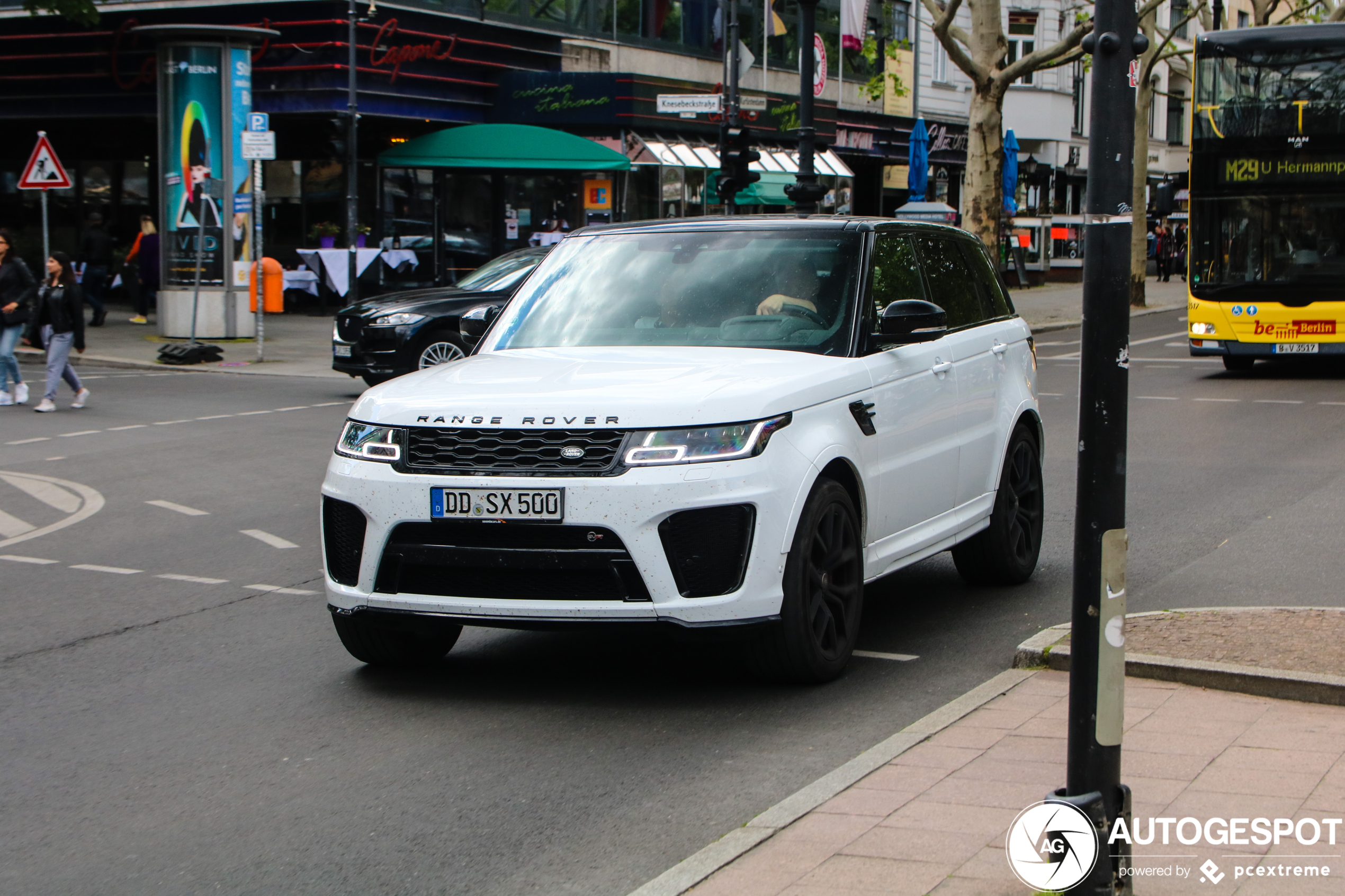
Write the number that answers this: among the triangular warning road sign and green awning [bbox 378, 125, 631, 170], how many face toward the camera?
2

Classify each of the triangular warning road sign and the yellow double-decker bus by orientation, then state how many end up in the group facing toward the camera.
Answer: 2

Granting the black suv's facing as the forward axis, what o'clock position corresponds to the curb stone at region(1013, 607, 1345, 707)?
The curb stone is roughly at 10 o'clock from the black suv.

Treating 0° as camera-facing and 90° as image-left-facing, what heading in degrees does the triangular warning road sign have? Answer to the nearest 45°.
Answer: approximately 0°

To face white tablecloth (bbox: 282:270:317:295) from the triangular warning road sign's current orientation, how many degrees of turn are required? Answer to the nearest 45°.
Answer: approximately 135° to its left

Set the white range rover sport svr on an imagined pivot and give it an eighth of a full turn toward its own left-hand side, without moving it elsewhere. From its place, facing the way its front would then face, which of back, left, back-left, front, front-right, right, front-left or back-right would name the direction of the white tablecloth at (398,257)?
back

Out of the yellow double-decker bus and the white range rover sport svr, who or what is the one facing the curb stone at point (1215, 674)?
the yellow double-decker bus

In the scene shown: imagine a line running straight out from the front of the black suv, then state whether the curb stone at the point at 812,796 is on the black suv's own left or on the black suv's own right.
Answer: on the black suv's own left

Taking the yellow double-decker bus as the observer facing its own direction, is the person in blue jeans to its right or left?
on its right

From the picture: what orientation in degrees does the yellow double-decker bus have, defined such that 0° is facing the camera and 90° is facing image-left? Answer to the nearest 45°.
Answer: approximately 0°
